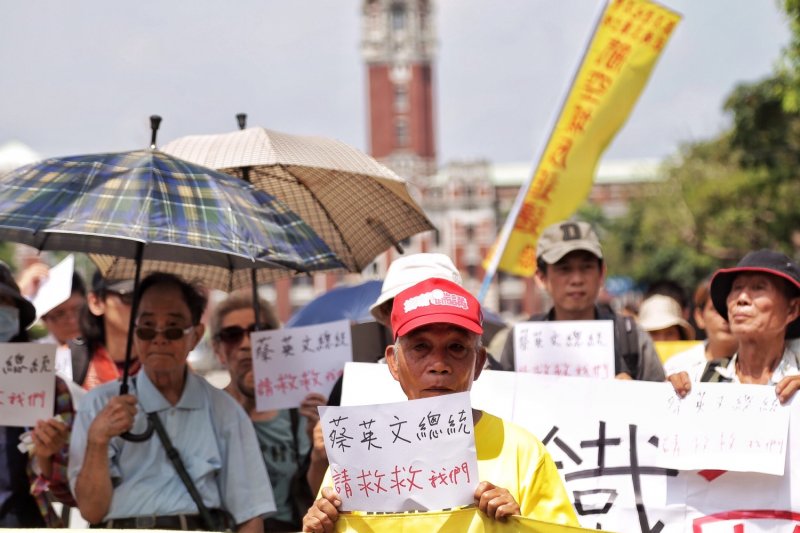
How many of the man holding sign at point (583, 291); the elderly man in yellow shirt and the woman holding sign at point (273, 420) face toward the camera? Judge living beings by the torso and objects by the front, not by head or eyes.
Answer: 3

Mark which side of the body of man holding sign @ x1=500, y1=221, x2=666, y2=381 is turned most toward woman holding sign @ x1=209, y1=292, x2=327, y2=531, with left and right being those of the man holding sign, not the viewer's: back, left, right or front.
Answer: right

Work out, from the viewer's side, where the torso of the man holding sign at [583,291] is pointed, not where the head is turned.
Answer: toward the camera

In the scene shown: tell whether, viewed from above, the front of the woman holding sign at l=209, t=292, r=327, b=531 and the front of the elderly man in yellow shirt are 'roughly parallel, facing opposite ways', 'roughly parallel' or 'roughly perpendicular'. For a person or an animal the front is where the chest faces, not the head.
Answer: roughly parallel

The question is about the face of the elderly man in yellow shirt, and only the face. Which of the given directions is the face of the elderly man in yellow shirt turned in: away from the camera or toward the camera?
toward the camera

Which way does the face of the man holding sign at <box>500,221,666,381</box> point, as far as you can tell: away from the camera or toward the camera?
toward the camera

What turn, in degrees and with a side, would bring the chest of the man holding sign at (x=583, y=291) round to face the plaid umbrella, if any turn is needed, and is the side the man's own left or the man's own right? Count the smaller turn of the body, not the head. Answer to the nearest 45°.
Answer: approximately 45° to the man's own right

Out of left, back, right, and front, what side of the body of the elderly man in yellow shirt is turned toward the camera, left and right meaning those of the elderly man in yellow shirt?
front

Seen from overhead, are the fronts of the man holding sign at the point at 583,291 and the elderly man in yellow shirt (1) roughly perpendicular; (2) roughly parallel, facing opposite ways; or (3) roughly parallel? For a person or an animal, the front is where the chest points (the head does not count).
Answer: roughly parallel

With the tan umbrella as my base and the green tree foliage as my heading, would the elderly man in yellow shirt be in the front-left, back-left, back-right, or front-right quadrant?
back-right

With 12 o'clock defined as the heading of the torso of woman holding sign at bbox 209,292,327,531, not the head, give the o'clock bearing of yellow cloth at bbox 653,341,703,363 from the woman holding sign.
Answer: The yellow cloth is roughly at 8 o'clock from the woman holding sign.
